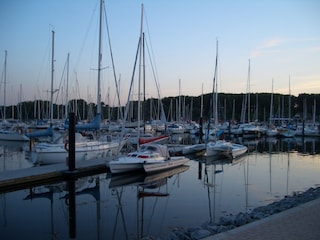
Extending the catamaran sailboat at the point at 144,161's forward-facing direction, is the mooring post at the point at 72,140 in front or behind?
in front

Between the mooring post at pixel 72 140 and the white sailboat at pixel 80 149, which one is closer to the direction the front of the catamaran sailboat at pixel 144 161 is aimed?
the mooring post

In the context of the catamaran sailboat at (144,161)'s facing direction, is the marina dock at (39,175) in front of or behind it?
in front
